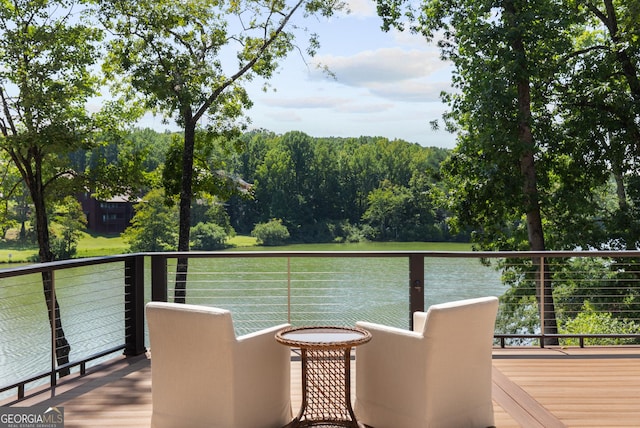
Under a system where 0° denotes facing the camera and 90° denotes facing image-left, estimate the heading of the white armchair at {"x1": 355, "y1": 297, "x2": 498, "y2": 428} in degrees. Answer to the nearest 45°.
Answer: approximately 135°

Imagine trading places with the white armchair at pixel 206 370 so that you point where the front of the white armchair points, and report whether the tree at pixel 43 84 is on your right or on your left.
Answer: on your left

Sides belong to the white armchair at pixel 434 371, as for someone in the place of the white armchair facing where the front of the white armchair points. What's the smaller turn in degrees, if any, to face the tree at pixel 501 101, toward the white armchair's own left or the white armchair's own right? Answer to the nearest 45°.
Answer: approximately 45° to the white armchair's own right

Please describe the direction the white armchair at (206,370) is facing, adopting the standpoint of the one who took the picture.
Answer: facing away from the viewer and to the right of the viewer

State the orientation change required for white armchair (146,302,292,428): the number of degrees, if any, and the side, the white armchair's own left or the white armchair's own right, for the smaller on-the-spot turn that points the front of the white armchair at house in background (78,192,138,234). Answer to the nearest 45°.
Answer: approximately 45° to the white armchair's own left

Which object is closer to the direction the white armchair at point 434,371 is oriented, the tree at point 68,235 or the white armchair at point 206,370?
the tree

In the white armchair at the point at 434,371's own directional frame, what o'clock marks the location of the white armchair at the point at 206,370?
the white armchair at the point at 206,370 is roughly at 10 o'clock from the white armchair at the point at 434,371.
